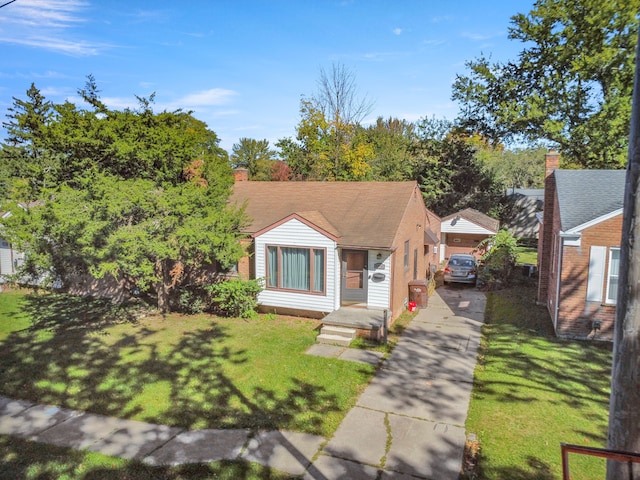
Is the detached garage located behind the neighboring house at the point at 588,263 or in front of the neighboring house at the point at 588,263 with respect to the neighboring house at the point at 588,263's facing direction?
behind

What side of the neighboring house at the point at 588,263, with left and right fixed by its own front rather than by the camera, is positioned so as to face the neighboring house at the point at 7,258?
right

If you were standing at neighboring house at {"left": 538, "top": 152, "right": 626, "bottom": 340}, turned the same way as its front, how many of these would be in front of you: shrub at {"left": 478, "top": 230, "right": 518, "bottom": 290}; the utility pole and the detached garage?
1

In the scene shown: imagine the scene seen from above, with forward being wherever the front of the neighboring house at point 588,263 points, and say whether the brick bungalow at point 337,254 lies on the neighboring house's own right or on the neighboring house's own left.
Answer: on the neighboring house's own right

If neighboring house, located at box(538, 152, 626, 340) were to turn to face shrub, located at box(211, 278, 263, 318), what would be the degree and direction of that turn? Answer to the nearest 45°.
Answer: approximately 90° to its right

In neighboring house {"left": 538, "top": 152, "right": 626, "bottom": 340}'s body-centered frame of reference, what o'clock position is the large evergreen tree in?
The large evergreen tree is roughly at 2 o'clock from the neighboring house.

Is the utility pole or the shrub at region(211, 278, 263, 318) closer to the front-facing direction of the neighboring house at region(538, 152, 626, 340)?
the utility pole

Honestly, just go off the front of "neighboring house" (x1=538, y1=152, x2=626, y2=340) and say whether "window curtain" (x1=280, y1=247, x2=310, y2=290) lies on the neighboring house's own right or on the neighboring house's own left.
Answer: on the neighboring house's own right

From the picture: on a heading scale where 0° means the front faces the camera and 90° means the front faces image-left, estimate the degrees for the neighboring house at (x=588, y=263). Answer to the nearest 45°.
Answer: approximately 0°

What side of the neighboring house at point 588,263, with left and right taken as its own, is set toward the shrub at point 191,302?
right

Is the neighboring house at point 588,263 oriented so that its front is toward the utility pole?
yes
